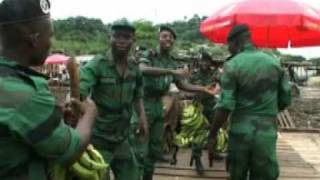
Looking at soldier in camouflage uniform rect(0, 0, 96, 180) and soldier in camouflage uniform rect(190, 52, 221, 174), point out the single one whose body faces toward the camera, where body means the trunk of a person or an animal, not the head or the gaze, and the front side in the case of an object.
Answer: soldier in camouflage uniform rect(190, 52, 221, 174)

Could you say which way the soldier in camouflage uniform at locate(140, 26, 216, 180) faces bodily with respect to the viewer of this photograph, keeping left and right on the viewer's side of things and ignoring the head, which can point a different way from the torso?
facing the viewer and to the right of the viewer

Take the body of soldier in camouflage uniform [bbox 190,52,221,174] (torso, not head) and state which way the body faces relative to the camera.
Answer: toward the camera

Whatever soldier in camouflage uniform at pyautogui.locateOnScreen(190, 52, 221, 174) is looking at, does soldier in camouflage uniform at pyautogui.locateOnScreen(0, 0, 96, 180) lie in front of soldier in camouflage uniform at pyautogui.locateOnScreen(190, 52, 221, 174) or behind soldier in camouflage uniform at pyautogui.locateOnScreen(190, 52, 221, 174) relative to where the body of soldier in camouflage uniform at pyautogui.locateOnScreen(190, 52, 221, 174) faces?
in front

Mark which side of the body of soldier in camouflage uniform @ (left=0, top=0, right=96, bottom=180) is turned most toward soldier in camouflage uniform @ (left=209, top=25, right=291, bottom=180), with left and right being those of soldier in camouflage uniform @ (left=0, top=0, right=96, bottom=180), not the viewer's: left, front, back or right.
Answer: front

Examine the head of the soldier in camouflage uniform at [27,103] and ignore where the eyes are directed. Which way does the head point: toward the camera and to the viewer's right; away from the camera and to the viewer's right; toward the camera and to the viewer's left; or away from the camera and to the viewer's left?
away from the camera and to the viewer's right

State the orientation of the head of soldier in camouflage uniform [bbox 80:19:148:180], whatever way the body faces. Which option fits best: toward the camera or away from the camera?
toward the camera

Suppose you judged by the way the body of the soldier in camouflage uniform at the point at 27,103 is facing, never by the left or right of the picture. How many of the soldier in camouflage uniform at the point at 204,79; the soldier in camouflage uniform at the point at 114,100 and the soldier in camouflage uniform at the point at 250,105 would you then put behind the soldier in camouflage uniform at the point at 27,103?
0

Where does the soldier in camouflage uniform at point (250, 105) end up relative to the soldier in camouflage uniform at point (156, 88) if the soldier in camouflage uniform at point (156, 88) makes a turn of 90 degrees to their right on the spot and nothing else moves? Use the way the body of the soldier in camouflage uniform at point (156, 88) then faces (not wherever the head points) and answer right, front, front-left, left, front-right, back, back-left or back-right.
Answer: left

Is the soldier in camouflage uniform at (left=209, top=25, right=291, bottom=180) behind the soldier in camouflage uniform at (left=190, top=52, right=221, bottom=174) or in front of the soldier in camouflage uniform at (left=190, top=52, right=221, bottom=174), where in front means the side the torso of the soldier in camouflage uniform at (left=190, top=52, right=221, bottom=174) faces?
in front

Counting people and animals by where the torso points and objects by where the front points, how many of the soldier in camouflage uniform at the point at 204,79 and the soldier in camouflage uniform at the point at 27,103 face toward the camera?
1

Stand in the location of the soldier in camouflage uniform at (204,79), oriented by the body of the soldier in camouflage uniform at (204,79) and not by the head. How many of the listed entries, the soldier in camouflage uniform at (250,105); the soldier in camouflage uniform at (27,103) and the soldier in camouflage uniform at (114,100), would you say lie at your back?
0

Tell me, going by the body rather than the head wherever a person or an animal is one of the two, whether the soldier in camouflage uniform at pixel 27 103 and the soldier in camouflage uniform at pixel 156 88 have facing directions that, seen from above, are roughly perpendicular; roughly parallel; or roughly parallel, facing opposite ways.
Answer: roughly perpendicular
